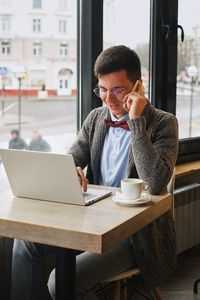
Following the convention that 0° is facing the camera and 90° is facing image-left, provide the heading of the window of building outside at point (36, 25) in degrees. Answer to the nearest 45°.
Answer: approximately 0°

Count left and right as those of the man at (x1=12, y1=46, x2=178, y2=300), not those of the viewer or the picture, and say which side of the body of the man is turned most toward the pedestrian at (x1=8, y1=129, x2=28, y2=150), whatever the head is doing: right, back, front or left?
right

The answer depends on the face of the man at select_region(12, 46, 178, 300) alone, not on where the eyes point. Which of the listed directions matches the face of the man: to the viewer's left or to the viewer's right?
to the viewer's left

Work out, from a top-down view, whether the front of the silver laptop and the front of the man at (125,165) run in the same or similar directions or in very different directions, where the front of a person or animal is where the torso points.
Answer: very different directions

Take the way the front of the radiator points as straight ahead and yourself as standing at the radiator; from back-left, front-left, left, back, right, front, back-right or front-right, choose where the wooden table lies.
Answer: front-right

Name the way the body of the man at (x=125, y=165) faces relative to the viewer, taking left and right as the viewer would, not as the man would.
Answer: facing the viewer and to the left of the viewer

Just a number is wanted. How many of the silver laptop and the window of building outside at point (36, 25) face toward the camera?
1

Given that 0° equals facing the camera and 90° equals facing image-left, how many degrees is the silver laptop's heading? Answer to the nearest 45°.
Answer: approximately 225°

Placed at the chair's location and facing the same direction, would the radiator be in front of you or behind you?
behind

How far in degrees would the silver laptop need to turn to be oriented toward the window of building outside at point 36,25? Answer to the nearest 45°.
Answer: approximately 45° to its left

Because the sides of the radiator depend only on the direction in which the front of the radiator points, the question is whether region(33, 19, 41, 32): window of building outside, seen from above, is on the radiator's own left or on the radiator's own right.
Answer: on the radiator's own right
